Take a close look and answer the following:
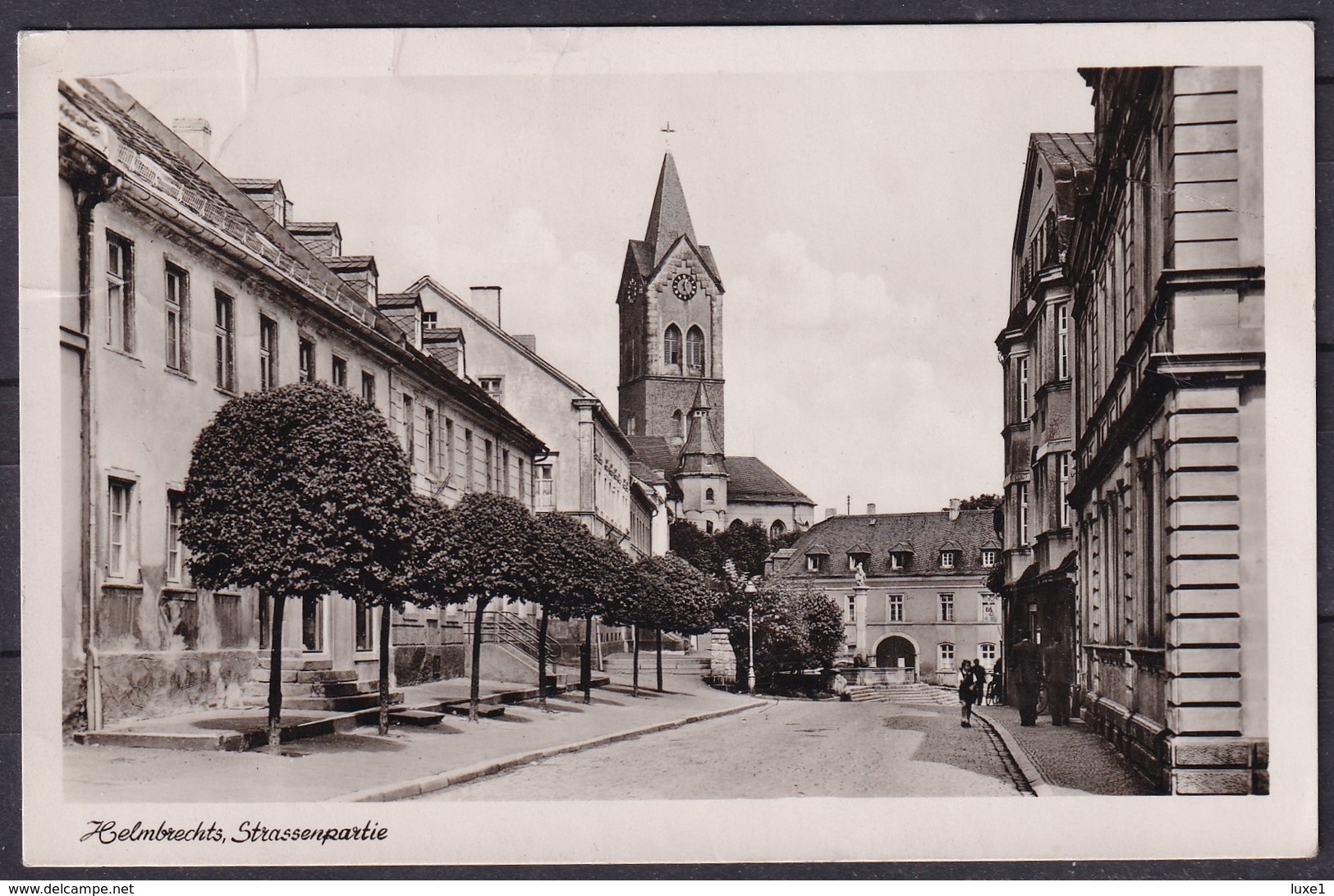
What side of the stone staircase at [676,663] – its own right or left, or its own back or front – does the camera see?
front
